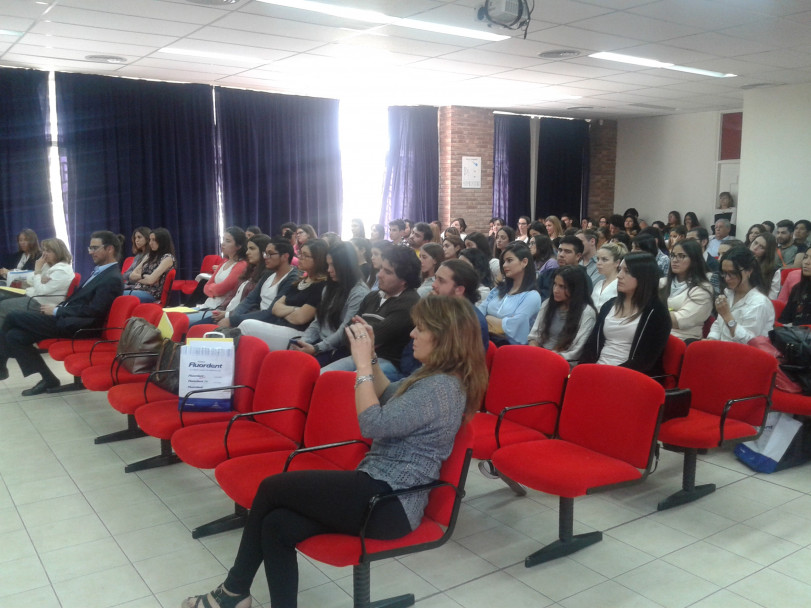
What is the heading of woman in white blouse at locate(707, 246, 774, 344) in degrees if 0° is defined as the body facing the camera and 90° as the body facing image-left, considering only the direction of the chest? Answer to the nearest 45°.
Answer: approximately 45°

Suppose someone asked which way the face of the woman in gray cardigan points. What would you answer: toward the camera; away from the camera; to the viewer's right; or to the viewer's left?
to the viewer's left

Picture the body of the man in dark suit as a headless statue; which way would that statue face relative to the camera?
to the viewer's left

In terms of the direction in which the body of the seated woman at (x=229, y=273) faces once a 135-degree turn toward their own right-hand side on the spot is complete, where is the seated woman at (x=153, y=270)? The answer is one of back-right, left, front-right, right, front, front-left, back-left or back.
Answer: front-left

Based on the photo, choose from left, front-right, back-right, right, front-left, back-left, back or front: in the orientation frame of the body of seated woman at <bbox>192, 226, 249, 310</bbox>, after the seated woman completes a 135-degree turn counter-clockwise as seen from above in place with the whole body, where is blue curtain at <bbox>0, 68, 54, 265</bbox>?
back-left

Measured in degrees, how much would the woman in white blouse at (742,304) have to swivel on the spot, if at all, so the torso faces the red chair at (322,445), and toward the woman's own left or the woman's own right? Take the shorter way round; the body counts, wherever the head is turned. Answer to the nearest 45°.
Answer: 0° — they already face it

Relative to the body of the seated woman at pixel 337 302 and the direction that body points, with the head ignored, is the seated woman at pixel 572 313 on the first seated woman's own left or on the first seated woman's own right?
on the first seated woman's own left

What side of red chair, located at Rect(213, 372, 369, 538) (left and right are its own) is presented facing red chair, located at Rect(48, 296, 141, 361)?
right

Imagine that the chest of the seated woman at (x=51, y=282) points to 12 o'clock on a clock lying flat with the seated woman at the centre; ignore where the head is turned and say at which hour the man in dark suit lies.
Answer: The man in dark suit is roughly at 9 o'clock from the seated woman.
